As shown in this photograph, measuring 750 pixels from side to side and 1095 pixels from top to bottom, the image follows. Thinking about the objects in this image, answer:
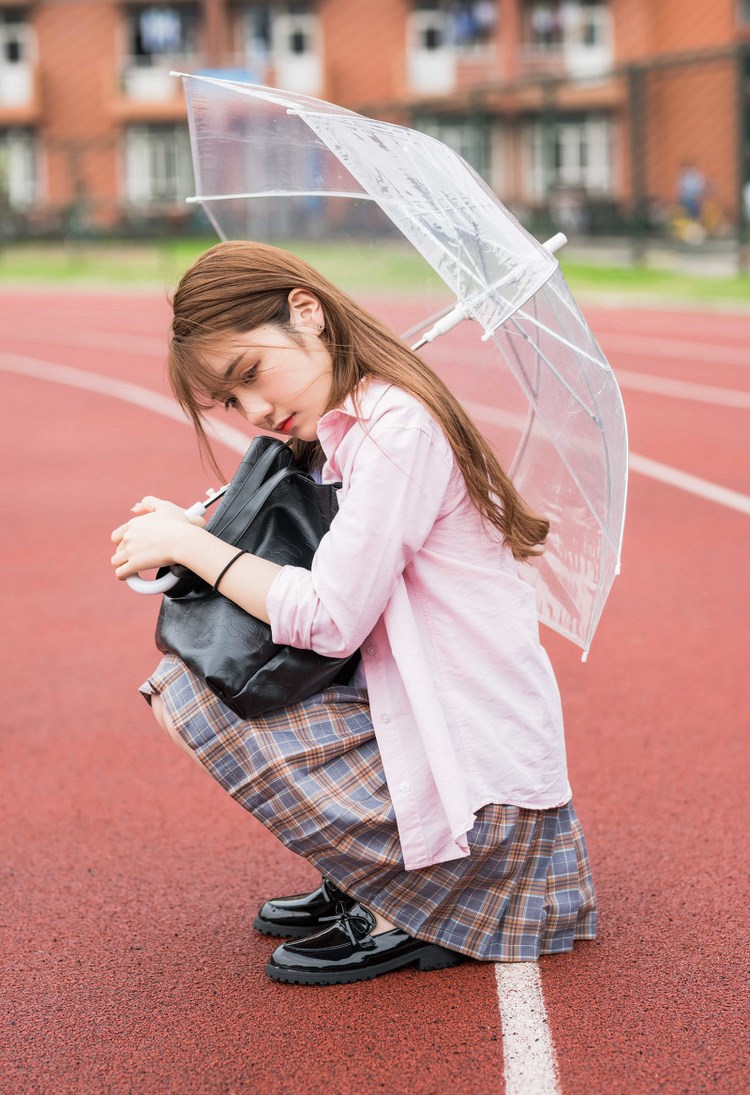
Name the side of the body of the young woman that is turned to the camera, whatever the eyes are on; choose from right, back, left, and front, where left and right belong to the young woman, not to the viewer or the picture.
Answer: left

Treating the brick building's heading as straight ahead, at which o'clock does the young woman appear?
The young woman is roughly at 12 o'clock from the brick building.

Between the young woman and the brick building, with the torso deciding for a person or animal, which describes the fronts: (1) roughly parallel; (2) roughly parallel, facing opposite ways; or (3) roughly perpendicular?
roughly perpendicular

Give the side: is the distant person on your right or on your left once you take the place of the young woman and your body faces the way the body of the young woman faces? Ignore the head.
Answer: on your right

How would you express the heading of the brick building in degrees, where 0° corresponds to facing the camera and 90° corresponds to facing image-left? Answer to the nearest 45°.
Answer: approximately 0°

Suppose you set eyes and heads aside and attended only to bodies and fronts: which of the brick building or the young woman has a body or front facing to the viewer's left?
the young woman

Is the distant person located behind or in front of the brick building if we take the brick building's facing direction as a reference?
in front

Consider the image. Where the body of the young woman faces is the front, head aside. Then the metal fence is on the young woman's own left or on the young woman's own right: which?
on the young woman's own right

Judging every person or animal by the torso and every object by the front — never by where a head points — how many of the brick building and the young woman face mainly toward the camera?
1
